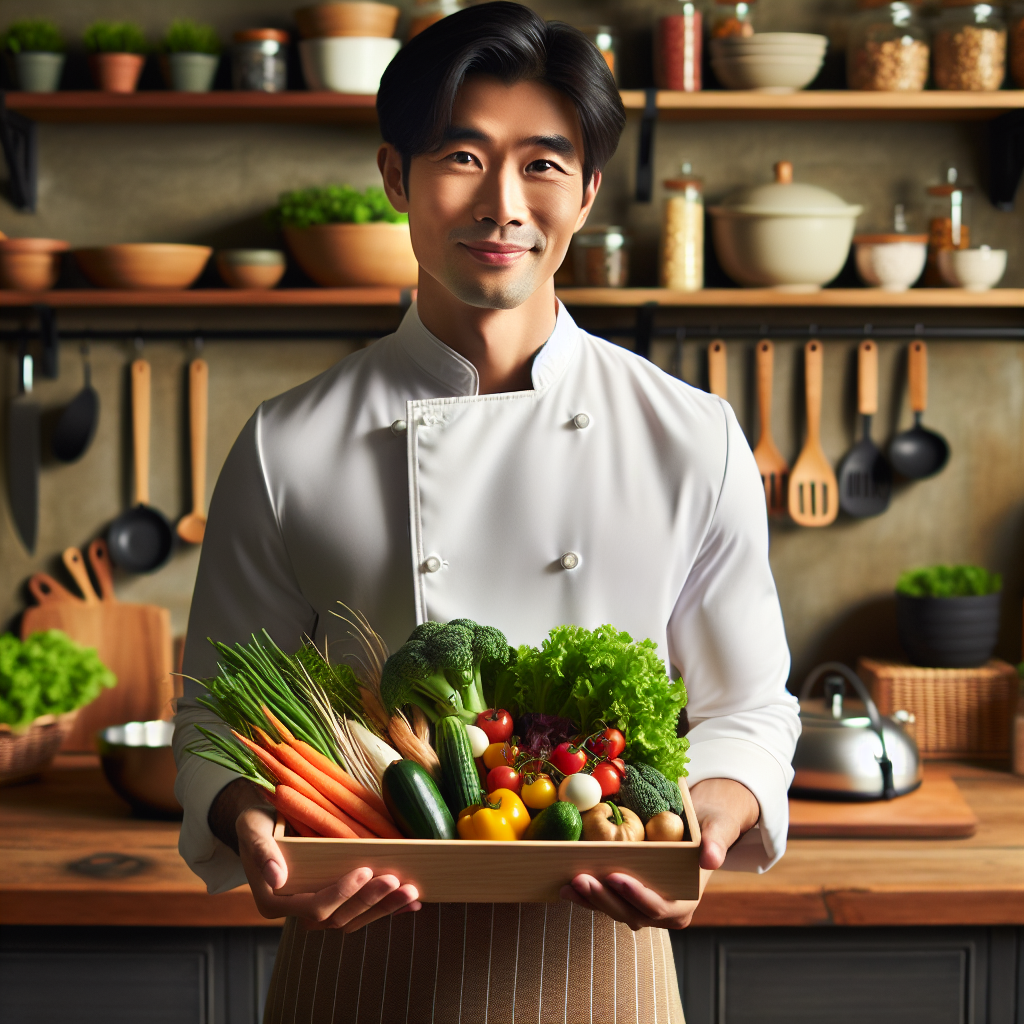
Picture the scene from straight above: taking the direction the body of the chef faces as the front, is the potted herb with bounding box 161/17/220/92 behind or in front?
behind

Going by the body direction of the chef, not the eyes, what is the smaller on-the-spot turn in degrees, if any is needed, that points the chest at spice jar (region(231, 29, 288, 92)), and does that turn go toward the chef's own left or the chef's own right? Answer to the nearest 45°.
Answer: approximately 180°

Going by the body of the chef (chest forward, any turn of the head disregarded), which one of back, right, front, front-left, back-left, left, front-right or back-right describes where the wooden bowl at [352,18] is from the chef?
back

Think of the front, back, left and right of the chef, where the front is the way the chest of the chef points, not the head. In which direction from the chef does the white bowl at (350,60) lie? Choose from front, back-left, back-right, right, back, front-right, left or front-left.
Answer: back

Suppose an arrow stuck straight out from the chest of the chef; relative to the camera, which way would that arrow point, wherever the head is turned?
toward the camera

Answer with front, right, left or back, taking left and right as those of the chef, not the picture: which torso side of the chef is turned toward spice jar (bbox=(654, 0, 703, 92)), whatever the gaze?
back
